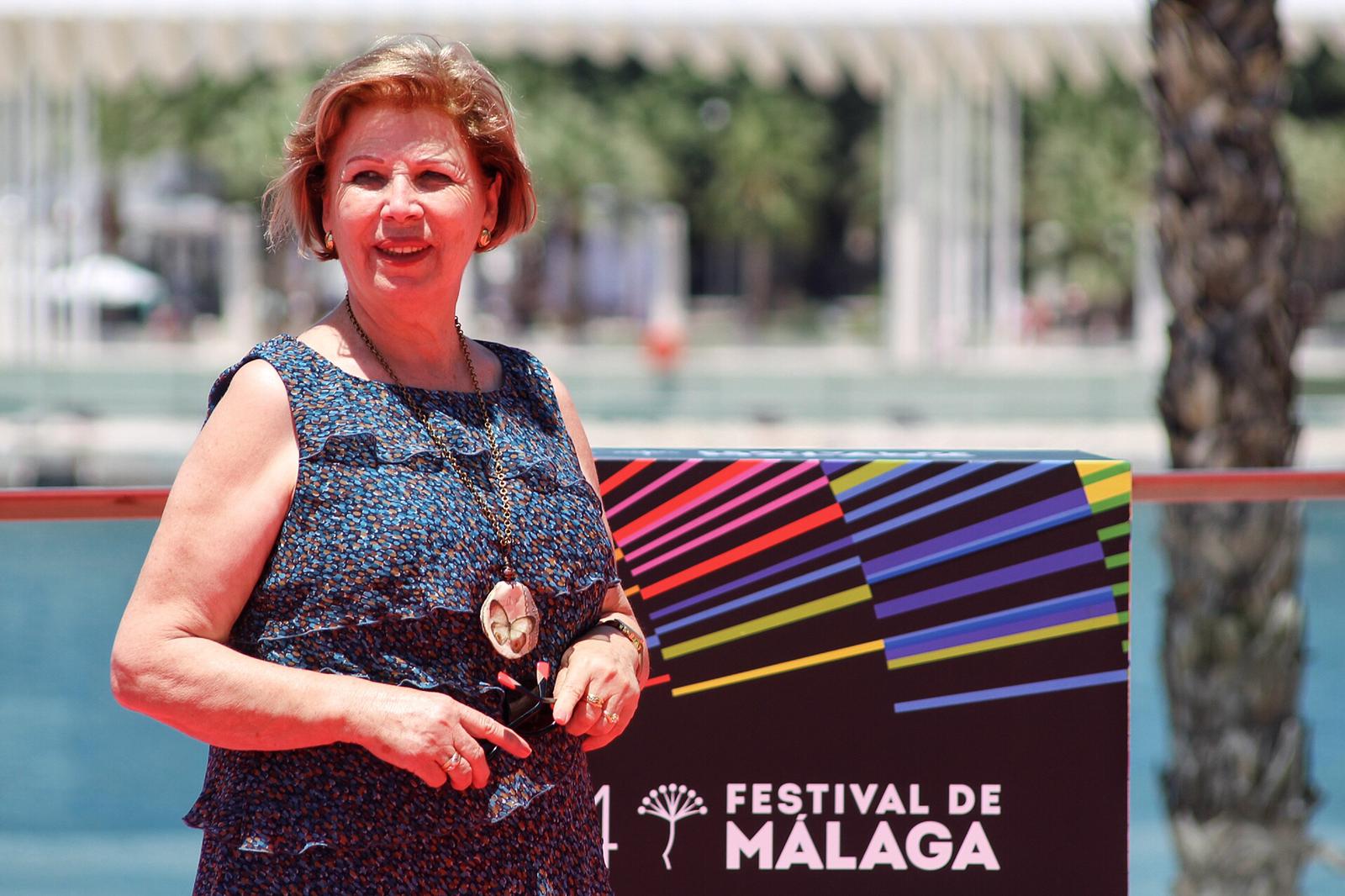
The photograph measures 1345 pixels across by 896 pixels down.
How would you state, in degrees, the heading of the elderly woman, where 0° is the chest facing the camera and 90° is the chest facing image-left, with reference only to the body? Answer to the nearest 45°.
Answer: approximately 315°

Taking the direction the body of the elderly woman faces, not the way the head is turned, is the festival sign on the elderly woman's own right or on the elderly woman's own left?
on the elderly woman's own left

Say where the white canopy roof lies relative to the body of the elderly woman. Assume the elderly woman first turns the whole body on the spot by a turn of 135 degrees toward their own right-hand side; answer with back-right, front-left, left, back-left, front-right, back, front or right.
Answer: right

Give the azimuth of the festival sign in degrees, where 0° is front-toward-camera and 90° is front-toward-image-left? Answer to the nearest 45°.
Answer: approximately 0°

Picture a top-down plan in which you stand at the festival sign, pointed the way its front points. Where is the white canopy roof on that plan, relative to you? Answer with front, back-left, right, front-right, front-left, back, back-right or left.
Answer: back
